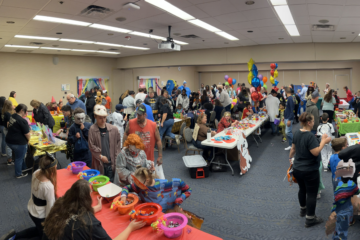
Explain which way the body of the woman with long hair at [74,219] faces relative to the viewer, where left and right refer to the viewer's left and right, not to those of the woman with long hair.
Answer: facing away from the viewer and to the right of the viewer

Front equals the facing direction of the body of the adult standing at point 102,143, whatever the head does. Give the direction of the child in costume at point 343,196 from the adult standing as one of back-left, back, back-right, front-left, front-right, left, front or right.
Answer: front-left

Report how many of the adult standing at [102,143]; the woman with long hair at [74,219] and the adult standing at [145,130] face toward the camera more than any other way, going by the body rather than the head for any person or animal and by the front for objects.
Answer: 2

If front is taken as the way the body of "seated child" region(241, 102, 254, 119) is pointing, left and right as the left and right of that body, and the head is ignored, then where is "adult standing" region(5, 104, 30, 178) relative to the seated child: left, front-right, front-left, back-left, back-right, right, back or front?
right

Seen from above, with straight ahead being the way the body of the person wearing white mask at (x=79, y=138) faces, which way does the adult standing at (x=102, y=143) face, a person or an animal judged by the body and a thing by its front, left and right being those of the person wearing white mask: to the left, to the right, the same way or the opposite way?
the same way

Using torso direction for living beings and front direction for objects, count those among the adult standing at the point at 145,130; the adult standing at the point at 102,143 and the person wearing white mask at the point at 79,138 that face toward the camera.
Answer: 3

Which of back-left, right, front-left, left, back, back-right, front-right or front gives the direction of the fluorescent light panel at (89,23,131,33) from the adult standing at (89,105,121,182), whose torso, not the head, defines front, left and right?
back

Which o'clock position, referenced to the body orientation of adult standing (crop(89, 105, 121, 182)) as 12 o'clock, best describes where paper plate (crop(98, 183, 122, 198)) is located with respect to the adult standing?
The paper plate is roughly at 12 o'clock from the adult standing.

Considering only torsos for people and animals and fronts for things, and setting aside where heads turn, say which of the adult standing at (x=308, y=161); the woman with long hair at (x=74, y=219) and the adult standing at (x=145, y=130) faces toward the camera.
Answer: the adult standing at (x=145, y=130)

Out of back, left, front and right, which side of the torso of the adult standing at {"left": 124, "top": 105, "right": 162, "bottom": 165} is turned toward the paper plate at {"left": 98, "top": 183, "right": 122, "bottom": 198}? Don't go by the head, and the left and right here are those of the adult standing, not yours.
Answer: front

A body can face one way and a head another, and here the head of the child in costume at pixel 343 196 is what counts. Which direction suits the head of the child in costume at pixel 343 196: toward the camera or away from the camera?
toward the camera

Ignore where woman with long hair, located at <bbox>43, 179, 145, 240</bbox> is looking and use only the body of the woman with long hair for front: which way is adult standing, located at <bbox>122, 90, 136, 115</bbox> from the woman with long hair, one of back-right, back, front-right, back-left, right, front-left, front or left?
front-left

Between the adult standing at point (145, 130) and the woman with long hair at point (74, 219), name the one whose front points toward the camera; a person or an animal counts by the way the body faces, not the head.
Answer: the adult standing

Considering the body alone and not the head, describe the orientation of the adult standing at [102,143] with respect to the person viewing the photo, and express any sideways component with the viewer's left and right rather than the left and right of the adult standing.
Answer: facing the viewer

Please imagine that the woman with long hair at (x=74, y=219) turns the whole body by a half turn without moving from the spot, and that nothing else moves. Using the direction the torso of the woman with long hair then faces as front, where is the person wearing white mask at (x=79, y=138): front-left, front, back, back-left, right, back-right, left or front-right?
back-right

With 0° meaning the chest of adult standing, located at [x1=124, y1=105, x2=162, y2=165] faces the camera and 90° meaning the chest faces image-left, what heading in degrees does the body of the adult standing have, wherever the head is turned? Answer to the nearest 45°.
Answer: approximately 0°
